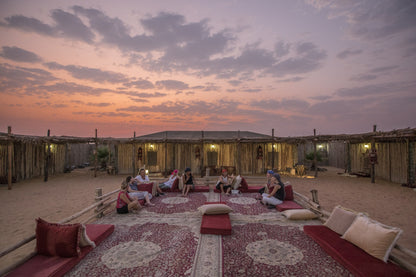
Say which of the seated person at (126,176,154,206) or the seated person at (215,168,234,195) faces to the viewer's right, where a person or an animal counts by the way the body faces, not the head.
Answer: the seated person at (126,176,154,206)

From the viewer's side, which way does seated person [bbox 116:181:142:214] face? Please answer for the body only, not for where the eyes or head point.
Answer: to the viewer's right

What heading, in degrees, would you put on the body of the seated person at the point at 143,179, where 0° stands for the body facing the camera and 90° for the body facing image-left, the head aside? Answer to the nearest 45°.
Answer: approximately 315°

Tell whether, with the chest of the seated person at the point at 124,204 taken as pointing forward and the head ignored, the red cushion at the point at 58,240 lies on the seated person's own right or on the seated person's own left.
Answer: on the seated person's own right

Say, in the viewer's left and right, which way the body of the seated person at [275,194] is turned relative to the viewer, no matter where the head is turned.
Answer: facing to the left of the viewer

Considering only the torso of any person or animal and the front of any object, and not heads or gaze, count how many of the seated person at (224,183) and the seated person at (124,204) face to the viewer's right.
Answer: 1

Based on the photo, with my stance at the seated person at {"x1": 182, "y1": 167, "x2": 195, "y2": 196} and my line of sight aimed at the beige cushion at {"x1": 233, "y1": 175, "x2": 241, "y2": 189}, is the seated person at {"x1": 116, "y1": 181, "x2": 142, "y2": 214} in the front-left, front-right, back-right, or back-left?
back-right

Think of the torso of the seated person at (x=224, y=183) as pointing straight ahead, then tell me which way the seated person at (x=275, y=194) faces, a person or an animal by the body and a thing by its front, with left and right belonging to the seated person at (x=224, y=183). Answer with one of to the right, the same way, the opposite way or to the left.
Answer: to the right
